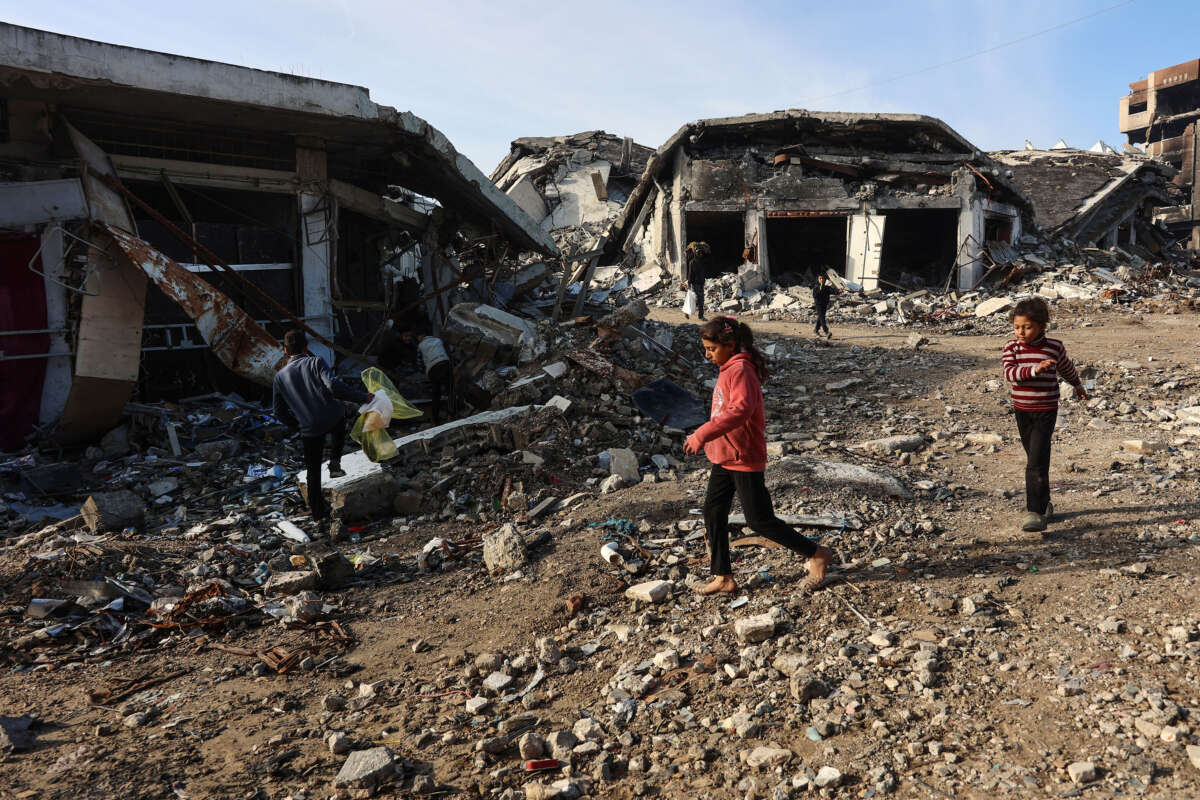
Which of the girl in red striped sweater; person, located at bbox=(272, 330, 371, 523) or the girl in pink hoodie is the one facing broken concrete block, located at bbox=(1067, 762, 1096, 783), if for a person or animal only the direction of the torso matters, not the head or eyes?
the girl in red striped sweater

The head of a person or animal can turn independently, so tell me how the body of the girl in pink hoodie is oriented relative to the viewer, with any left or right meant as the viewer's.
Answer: facing to the left of the viewer

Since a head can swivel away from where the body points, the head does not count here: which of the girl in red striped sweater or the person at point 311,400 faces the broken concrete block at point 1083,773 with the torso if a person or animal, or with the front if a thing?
the girl in red striped sweater

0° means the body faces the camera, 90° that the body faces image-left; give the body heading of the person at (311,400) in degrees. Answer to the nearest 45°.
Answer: approximately 180°

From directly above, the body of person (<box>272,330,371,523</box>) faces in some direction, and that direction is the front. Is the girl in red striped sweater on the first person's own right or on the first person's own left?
on the first person's own right

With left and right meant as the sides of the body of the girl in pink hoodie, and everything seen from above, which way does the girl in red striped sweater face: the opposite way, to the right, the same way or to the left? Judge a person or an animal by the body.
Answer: to the left

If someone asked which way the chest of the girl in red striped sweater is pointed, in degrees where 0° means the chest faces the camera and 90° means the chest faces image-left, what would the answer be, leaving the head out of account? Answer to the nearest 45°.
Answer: approximately 0°

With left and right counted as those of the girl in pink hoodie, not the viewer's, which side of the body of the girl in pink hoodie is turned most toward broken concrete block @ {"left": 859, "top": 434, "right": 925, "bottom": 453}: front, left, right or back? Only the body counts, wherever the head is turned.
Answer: right

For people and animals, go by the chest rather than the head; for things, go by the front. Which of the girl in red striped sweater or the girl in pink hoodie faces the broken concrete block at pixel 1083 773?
the girl in red striped sweater

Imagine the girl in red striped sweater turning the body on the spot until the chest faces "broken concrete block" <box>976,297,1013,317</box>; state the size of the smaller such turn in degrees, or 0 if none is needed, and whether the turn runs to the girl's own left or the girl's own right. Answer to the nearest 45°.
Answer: approximately 180°

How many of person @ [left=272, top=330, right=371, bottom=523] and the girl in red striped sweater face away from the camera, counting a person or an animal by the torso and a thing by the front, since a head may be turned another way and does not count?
1

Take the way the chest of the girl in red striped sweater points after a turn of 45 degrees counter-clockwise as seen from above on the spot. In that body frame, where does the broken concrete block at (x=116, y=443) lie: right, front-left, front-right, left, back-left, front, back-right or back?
back-right

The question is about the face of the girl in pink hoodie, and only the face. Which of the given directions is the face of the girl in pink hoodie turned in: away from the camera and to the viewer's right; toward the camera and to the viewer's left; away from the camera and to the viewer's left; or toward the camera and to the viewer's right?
toward the camera and to the viewer's left
